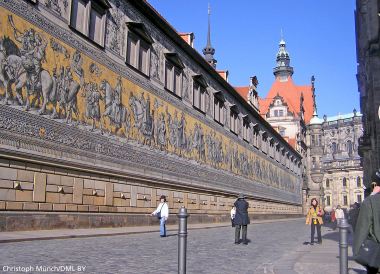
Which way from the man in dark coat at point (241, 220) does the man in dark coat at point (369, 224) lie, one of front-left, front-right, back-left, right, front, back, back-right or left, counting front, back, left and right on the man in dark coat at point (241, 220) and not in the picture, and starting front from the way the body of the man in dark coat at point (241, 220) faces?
back

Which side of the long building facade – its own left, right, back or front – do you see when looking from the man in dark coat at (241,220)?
front

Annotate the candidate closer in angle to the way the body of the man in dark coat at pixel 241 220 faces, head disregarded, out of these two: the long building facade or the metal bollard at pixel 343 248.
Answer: the long building facade

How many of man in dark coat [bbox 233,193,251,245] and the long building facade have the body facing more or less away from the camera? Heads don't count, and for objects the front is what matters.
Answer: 1

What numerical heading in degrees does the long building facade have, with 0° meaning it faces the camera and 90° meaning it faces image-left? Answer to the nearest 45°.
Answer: approximately 315°

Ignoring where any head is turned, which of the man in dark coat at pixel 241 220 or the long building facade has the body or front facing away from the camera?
the man in dark coat

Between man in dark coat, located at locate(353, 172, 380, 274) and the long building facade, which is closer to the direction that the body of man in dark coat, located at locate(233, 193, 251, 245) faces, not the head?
the long building facade

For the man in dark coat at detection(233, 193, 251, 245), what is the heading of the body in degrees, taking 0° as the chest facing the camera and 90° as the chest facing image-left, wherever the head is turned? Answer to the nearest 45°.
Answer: approximately 180°

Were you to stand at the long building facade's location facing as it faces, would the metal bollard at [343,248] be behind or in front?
in front

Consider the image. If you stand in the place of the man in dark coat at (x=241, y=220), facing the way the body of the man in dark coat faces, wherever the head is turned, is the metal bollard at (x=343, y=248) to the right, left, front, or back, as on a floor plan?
back
